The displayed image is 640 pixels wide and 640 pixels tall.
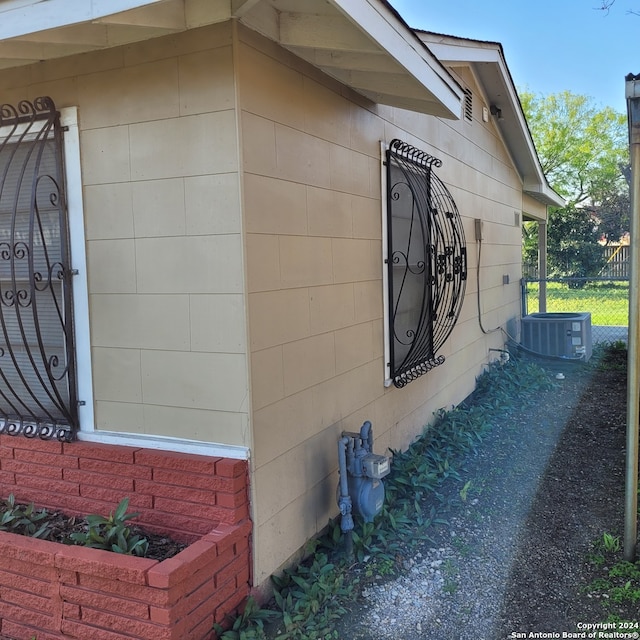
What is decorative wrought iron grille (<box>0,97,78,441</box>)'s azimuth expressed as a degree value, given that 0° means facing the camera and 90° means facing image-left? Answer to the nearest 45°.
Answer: approximately 45°

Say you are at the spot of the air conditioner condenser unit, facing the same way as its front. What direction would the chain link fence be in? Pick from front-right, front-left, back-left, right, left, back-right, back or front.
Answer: back

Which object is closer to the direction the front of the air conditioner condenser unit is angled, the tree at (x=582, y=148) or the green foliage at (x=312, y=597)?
the green foliage

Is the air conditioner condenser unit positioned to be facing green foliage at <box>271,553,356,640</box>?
yes

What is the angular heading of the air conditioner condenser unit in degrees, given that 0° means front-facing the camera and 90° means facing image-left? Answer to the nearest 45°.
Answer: approximately 0°

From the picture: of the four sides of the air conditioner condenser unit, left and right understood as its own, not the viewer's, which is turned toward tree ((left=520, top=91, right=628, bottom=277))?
back

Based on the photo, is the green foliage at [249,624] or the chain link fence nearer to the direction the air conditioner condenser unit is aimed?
the green foliage

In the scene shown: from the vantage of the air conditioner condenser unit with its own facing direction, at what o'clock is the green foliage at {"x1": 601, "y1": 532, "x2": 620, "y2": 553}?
The green foliage is roughly at 12 o'clock from the air conditioner condenser unit.

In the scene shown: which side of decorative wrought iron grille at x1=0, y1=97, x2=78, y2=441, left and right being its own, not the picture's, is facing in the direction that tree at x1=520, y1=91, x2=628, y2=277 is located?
back
